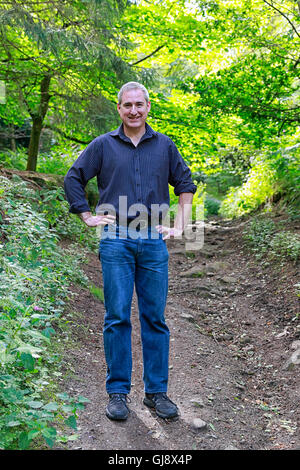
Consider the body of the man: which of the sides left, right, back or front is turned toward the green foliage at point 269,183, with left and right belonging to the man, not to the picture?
back

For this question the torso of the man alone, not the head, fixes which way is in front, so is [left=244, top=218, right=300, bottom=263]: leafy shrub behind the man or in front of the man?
behind

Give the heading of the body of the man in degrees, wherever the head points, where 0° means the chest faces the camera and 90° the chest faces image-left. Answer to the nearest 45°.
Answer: approximately 0°
